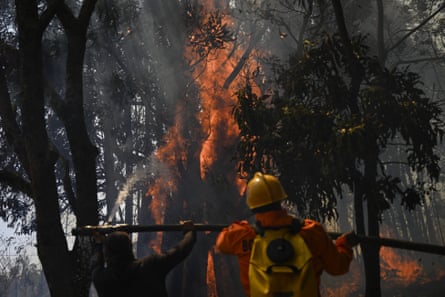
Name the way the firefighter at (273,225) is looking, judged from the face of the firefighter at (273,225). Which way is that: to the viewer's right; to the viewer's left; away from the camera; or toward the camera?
away from the camera

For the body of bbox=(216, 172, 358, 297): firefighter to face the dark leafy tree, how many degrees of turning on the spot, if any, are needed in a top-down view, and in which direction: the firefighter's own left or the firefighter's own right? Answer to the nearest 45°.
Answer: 0° — they already face it

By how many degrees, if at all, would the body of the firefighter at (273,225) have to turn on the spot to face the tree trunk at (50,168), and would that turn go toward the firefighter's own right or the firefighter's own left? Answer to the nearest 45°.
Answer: approximately 45° to the firefighter's own left

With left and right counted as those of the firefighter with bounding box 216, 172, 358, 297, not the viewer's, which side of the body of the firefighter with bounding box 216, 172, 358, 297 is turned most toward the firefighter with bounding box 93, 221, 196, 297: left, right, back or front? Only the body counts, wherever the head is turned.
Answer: left

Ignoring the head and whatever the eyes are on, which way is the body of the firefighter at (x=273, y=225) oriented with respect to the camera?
away from the camera

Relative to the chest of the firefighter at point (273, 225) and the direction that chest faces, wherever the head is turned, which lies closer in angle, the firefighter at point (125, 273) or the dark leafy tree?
the dark leafy tree

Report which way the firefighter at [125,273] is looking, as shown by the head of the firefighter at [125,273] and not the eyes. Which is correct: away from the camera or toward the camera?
away from the camera
